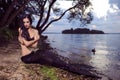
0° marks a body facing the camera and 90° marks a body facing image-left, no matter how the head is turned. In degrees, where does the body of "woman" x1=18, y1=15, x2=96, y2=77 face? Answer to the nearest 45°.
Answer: approximately 315°
